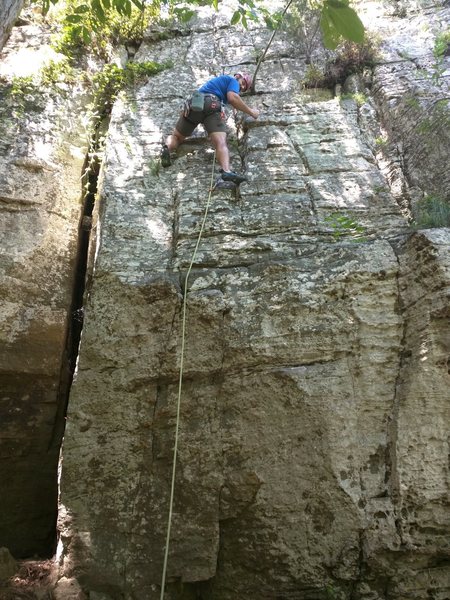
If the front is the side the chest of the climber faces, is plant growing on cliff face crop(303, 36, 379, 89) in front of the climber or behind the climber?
in front

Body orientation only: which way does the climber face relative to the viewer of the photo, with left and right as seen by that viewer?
facing away from the viewer and to the right of the viewer

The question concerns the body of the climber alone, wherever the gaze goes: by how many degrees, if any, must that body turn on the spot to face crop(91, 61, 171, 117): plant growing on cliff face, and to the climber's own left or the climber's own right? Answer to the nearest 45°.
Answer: approximately 90° to the climber's own left
